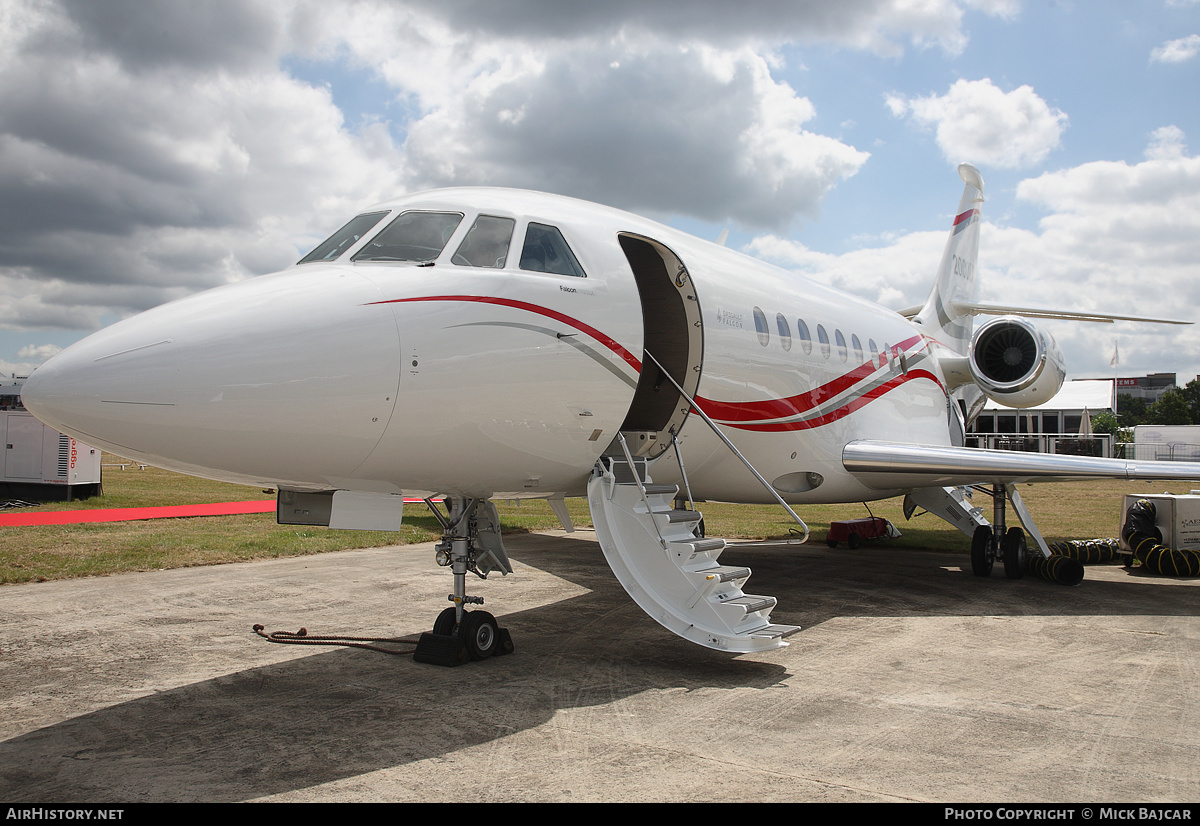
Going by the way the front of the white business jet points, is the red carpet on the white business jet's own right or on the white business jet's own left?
on the white business jet's own right

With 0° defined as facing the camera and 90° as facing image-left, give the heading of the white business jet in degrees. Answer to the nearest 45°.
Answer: approximately 45°
